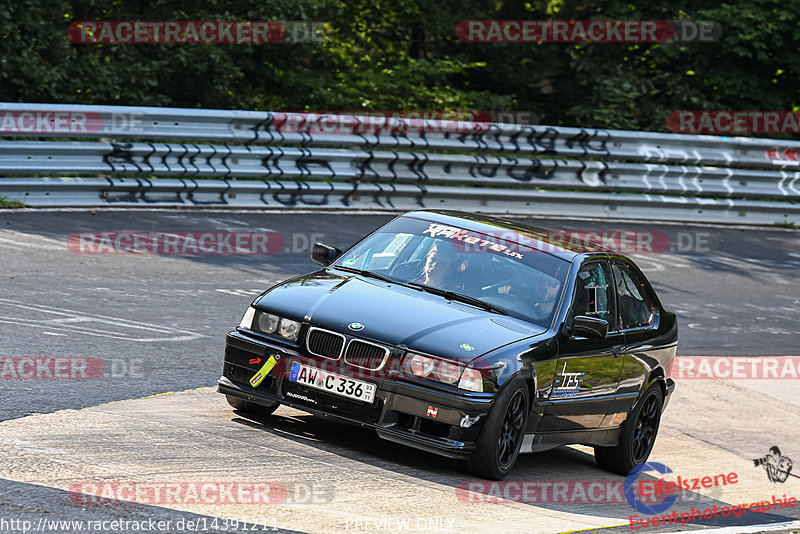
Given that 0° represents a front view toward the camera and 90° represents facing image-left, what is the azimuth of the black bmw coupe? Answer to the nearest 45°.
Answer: approximately 45°

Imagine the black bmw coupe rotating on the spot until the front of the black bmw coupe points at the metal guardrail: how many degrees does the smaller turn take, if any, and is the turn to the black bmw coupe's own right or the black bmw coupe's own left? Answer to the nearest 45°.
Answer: approximately 135° to the black bmw coupe's own right
